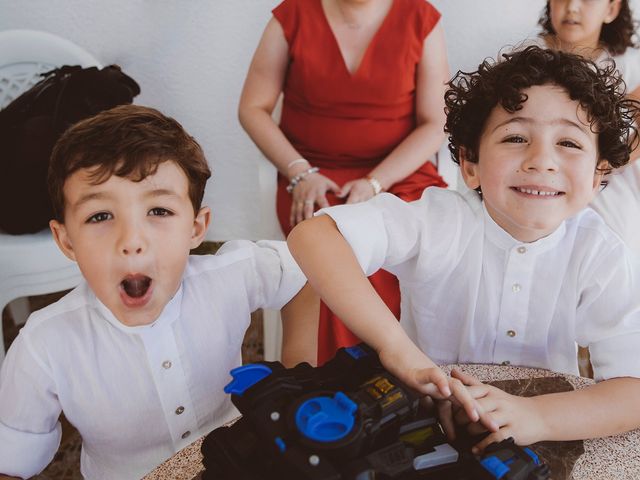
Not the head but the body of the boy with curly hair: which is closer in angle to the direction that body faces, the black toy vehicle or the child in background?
the black toy vehicle

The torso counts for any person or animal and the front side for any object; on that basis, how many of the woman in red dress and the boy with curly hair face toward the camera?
2

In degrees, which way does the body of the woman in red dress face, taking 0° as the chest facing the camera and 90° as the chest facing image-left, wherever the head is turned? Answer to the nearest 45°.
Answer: approximately 0°

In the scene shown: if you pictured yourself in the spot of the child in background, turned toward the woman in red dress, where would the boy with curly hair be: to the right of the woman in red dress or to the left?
left

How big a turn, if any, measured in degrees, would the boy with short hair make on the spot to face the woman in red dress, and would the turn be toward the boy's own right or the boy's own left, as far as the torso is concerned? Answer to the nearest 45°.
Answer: approximately 135° to the boy's own left

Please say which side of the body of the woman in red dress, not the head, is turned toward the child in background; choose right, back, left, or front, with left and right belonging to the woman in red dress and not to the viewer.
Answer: left
